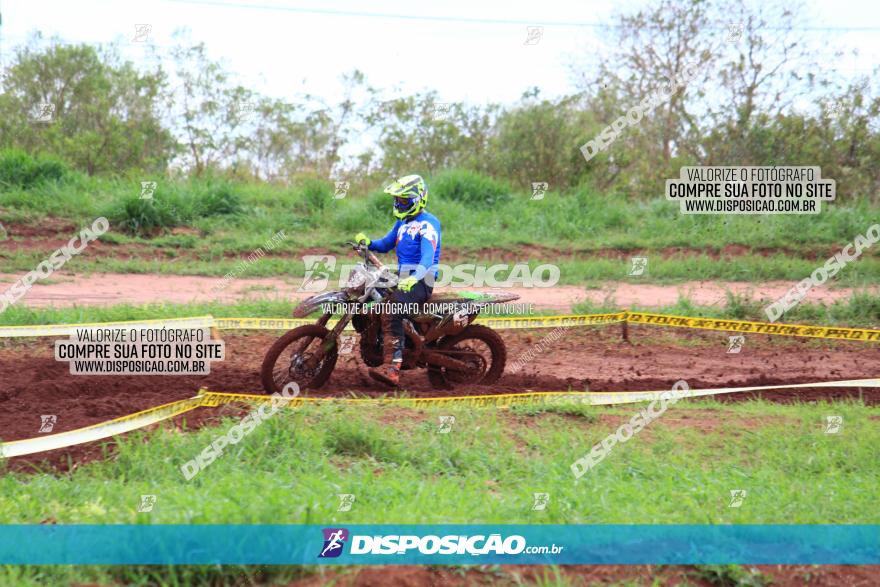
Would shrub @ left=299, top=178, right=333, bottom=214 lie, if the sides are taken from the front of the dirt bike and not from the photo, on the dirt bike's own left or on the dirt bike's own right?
on the dirt bike's own right

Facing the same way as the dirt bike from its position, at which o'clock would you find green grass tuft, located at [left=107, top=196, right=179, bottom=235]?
The green grass tuft is roughly at 2 o'clock from the dirt bike.

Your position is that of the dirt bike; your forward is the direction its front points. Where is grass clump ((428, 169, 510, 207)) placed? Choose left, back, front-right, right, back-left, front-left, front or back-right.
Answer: right

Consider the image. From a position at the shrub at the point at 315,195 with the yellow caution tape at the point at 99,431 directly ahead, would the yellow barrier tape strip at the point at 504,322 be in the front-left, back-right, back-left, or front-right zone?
front-left

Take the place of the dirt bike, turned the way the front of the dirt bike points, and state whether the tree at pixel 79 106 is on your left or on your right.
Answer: on your right

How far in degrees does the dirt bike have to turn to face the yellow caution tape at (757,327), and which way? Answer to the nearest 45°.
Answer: approximately 135° to its right

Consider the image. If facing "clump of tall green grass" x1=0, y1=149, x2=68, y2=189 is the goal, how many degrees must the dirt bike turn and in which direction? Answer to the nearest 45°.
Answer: approximately 45° to its right

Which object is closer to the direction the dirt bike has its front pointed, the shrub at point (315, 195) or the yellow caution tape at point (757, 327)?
the shrub

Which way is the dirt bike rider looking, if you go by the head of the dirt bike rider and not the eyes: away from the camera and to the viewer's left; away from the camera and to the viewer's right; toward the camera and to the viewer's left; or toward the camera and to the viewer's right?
toward the camera and to the viewer's left

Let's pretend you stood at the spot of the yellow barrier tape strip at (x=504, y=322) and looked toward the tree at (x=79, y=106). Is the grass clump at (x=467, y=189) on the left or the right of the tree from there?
right

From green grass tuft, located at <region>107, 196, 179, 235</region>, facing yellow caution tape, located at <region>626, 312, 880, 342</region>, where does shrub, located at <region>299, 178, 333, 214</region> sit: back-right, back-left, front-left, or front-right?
front-left

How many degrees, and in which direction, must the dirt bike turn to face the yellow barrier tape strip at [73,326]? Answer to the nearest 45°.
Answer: approximately 45° to its right

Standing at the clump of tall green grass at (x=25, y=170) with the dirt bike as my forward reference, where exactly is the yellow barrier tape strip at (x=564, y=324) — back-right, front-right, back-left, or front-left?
front-left

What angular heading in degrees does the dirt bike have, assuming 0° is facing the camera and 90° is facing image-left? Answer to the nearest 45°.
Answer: approximately 90°

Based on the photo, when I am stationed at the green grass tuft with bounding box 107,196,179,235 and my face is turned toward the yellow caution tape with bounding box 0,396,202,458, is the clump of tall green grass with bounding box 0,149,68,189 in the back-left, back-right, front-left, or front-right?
back-right
